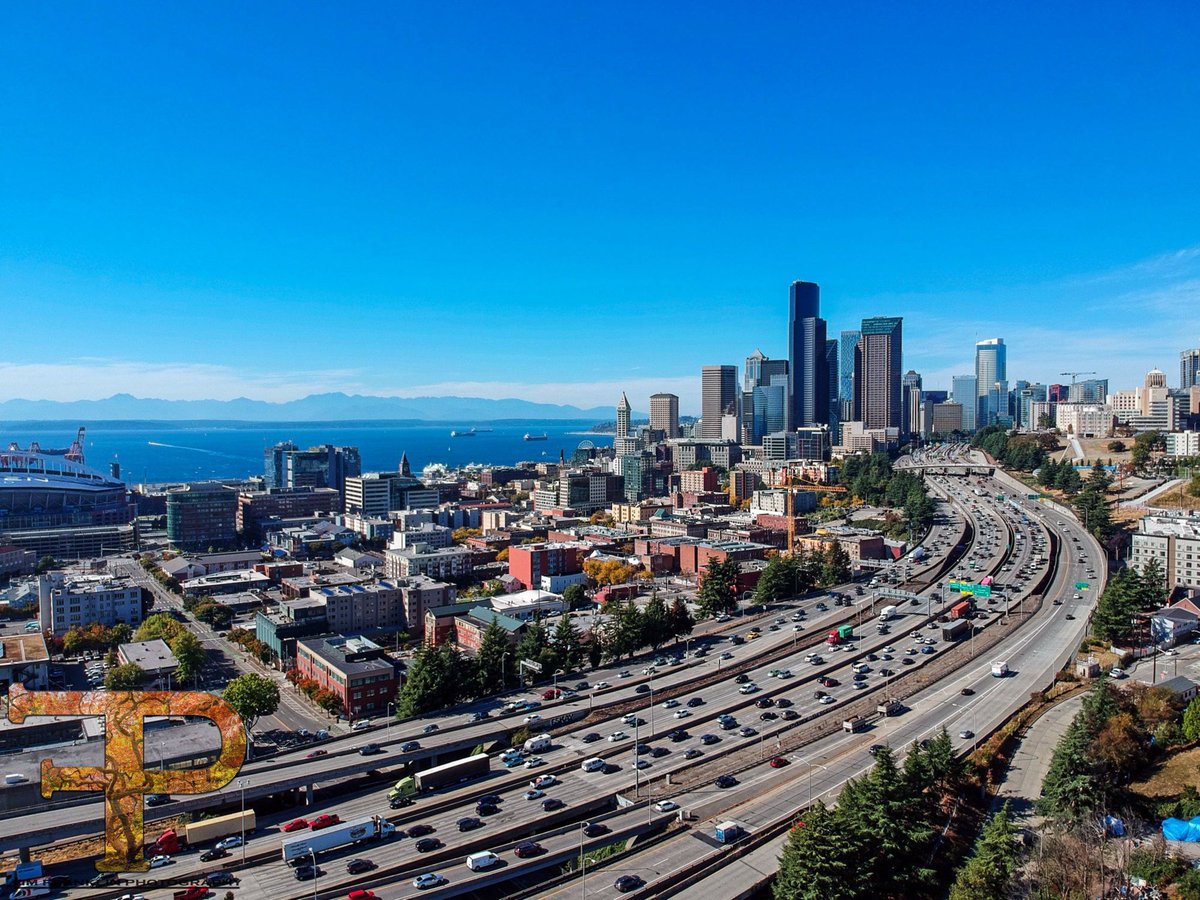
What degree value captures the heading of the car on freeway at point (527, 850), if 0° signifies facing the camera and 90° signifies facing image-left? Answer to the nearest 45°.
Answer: approximately 225°

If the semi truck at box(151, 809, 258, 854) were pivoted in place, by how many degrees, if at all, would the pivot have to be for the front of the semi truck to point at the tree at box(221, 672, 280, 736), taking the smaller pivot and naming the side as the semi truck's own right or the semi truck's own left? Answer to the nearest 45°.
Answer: approximately 135° to the semi truck's own right

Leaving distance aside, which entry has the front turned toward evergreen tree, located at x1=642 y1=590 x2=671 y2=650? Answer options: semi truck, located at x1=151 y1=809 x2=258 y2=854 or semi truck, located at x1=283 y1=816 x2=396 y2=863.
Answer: the semi truck, located at x1=283 y1=816 x2=396 y2=863

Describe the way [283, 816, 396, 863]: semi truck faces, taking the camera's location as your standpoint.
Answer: facing away from the viewer and to the right of the viewer

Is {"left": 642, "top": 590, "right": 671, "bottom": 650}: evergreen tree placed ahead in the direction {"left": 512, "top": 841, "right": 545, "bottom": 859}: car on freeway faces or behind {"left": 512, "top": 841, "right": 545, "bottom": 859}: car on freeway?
ahead

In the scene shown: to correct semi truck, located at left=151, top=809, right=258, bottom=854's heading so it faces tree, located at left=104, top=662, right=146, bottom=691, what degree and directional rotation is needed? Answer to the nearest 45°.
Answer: approximately 135° to its right

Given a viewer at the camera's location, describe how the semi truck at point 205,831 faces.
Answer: facing the viewer and to the left of the viewer

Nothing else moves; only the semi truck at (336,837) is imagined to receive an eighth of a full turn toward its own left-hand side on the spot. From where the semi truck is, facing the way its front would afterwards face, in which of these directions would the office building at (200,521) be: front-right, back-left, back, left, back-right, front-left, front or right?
front
